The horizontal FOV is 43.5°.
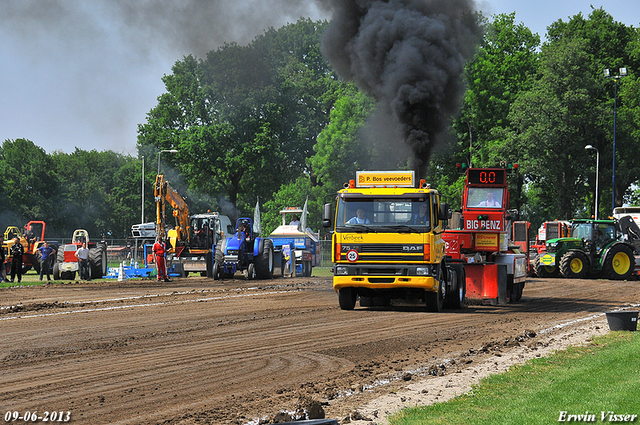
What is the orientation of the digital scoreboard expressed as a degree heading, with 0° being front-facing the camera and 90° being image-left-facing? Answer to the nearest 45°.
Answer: approximately 0°

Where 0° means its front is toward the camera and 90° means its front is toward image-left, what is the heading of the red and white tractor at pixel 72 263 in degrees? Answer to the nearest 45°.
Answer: approximately 45°

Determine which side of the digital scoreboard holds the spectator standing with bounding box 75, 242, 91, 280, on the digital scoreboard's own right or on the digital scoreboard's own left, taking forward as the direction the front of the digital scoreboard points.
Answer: on the digital scoreboard's own right

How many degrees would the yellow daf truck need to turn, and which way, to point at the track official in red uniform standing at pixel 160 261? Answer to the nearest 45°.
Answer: approximately 135° to its right

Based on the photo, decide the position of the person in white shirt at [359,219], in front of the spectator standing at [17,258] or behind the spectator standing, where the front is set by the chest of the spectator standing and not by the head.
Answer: in front

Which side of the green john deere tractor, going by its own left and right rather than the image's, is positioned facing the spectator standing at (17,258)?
front

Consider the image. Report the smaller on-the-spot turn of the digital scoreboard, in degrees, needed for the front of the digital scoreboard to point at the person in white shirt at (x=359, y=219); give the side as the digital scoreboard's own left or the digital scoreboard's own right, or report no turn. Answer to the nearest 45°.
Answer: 0° — it already faces them

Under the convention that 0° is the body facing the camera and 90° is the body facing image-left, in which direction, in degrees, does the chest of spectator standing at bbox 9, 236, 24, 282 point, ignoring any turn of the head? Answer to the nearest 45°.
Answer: approximately 0°

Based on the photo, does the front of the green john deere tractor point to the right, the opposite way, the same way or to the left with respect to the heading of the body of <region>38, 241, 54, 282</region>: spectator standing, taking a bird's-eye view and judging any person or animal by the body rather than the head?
to the right
